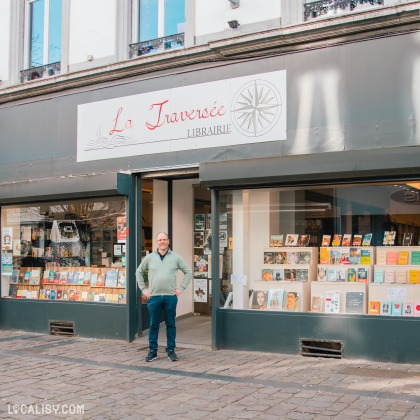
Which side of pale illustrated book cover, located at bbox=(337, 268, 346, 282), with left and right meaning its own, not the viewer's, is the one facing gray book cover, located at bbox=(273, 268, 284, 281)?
right

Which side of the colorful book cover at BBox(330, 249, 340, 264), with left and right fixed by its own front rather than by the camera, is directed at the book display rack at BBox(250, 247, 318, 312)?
right

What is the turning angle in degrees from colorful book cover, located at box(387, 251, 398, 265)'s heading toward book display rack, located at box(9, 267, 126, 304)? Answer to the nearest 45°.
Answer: approximately 90° to its right

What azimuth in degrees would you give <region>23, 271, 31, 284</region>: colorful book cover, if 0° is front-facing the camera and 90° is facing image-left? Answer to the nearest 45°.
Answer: approximately 0°

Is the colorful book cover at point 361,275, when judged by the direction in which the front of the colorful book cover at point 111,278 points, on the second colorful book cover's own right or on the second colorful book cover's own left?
on the second colorful book cover's own left

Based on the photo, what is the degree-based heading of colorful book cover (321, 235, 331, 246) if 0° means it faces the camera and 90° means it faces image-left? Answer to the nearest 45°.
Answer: approximately 0°
